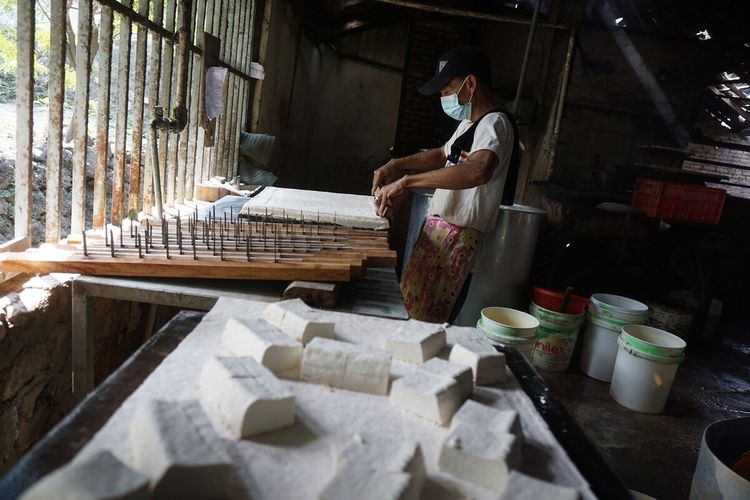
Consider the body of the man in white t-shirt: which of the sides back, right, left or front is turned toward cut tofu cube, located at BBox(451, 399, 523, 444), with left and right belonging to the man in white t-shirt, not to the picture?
left

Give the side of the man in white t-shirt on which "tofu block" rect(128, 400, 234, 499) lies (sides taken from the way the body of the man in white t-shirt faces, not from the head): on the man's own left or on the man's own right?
on the man's own left

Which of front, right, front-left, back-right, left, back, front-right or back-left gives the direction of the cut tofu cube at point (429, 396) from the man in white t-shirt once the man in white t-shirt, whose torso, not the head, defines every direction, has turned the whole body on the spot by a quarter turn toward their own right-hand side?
back

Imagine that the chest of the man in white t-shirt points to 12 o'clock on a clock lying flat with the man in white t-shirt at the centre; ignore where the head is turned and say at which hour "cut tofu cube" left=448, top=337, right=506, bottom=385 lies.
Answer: The cut tofu cube is roughly at 9 o'clock from the man in white t-shirt.

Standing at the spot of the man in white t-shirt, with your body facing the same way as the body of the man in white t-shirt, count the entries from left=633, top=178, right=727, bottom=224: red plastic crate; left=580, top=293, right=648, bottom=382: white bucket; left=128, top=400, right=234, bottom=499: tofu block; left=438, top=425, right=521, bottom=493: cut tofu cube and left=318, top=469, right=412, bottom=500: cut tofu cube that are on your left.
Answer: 3

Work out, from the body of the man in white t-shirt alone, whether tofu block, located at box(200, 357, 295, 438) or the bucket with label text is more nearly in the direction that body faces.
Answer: the tofu block

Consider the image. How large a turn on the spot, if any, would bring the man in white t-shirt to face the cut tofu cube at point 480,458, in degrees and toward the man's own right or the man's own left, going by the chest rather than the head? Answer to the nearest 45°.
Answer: approximately 90° to the man's own left

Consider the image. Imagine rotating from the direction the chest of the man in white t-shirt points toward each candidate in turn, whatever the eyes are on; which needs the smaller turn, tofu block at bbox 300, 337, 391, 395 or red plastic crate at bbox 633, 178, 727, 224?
the tofu block

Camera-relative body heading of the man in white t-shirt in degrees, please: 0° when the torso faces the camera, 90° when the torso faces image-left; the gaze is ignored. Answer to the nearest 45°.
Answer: approximately 90°

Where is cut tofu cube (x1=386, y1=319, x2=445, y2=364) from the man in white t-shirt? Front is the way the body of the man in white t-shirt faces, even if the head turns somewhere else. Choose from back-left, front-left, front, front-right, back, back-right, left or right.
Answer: left

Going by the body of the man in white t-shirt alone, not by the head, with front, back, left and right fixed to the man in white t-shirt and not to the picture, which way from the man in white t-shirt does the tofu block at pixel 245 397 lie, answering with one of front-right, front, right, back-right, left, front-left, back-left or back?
left

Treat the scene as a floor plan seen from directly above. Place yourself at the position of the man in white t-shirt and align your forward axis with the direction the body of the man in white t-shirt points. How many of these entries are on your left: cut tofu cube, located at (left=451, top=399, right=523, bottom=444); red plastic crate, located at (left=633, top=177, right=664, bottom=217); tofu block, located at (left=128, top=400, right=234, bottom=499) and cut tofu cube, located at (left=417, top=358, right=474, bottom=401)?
3

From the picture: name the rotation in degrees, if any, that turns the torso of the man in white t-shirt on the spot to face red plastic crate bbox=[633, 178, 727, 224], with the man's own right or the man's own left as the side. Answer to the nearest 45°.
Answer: approximately 135° to the man's own right

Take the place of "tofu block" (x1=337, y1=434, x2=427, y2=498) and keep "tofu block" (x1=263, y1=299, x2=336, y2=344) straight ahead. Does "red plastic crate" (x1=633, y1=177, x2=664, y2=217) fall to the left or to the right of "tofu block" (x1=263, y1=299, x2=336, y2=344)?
right

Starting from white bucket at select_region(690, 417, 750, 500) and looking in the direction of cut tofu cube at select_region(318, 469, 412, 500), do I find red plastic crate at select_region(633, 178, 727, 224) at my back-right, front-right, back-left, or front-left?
back-right
